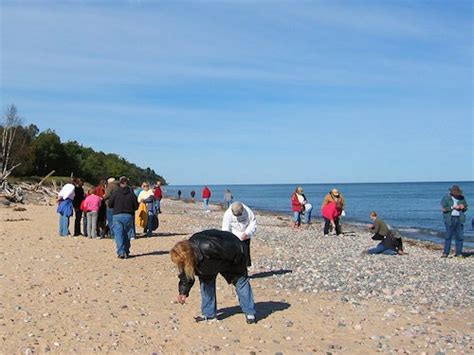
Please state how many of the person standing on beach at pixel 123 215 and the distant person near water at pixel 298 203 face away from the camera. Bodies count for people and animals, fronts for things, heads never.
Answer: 1

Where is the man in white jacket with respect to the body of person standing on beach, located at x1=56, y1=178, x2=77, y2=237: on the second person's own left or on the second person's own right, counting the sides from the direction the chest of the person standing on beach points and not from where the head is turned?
on the second person's own right

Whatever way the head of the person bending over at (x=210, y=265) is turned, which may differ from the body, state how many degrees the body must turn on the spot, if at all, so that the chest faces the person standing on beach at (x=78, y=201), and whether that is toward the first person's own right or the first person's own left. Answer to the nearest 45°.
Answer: approximately 45° to the first person's own right

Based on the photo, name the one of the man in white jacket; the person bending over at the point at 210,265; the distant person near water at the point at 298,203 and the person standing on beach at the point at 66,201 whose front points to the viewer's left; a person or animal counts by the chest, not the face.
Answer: the person bending over

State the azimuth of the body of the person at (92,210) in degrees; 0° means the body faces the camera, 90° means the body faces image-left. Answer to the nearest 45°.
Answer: approximately 180°

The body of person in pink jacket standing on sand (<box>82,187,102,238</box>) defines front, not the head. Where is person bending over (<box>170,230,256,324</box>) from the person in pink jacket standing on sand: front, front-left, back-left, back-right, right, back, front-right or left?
back

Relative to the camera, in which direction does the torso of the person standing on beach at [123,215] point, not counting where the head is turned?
away from the camera

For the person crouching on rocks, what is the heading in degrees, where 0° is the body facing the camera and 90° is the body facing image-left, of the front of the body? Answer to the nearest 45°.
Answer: approximately 90°

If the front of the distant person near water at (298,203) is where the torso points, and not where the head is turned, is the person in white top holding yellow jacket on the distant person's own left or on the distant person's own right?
on the distant person's own right
